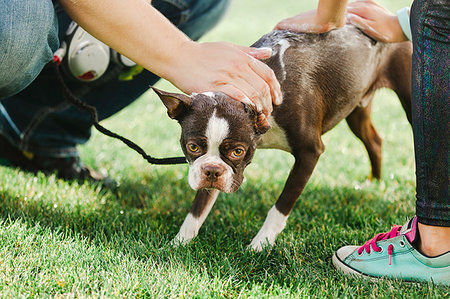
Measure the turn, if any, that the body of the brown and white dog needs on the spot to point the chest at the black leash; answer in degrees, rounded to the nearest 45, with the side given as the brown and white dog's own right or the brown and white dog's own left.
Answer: approximately 45° to the brown and white dog's own right

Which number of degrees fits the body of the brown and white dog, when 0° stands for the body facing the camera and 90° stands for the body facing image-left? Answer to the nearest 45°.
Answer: approximately 45°
